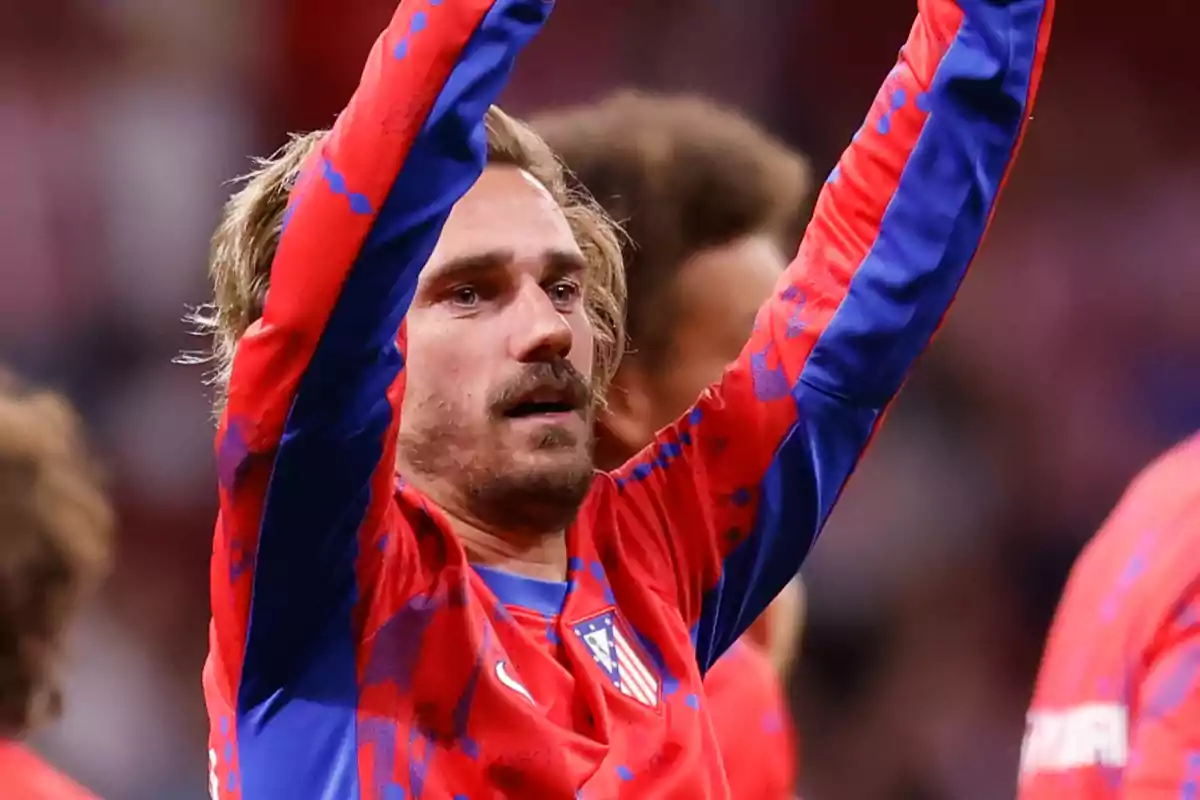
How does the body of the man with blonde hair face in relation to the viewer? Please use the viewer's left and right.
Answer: facing the viewer and to the right of the viewer

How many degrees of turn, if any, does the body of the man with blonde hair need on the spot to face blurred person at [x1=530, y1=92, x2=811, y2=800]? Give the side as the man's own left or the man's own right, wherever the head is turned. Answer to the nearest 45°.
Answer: approximately 135° to the man's own left

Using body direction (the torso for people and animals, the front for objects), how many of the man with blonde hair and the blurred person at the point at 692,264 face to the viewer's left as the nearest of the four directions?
0

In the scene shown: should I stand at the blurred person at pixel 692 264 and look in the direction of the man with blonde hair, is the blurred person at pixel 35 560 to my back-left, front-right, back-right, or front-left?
front-right

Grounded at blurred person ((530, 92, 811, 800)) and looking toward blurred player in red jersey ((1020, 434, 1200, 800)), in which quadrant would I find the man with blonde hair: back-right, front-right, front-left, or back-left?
front-right

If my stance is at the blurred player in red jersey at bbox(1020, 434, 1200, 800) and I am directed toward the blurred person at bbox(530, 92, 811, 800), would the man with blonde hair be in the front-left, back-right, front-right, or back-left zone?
front-left

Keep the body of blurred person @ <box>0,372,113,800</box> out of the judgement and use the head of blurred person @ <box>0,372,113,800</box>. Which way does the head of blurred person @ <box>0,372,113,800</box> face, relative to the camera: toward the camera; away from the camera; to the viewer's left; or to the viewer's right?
away from the camera
